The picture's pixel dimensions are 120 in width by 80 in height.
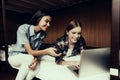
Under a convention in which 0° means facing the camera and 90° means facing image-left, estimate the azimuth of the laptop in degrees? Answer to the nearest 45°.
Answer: approximately 135°

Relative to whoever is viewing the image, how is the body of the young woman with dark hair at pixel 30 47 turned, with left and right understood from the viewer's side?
facing the viewer and to the right of the viewer

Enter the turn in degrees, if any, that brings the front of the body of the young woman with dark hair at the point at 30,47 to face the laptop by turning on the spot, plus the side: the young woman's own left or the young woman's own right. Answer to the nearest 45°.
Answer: approximately 45° to the young woman's own left

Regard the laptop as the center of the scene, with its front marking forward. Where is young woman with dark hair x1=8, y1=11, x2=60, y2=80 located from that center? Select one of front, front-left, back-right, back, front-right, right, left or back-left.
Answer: front-left

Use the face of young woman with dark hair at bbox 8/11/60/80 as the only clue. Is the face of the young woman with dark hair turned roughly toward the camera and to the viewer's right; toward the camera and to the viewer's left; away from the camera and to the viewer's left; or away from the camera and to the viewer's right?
toward the camera and to the viewer's right

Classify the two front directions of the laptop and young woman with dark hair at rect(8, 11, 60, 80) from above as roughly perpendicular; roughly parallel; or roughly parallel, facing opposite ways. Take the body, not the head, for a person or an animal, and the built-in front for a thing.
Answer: roughly parallel, facing opposite ways
